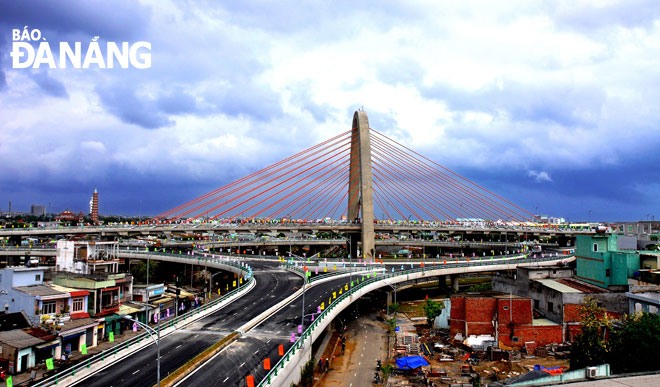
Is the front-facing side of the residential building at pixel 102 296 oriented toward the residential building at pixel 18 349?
no

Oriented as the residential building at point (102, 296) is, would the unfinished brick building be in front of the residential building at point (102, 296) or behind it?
in front

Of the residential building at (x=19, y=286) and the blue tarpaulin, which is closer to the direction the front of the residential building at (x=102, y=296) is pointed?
the blue tarpaulin

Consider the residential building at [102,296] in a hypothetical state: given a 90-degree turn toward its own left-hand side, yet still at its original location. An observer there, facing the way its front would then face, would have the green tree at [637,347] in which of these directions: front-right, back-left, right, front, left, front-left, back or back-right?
right

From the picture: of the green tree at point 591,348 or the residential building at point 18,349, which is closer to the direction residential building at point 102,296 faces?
the green tree

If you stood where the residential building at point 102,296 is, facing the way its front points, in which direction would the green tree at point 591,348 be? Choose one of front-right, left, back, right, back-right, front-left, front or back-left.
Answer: front

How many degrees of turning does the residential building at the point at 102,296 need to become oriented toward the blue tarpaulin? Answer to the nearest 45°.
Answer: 0° — it already faces it

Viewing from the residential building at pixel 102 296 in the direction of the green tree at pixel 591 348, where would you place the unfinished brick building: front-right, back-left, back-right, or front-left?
front-left

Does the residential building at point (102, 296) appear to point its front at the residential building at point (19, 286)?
no

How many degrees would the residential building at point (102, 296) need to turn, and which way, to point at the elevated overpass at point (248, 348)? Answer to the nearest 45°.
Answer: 0° — it already faces it

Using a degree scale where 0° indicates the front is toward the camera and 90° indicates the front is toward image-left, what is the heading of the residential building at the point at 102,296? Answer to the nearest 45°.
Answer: approximately 315°

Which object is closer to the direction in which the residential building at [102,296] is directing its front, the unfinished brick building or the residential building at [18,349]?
the unfinished brick building
